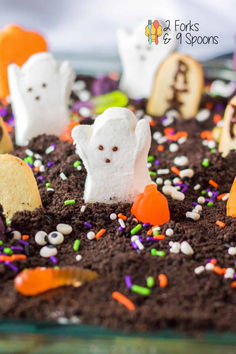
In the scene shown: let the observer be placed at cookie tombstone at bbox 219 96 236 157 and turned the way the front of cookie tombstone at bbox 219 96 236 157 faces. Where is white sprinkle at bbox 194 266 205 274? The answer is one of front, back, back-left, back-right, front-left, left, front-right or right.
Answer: front

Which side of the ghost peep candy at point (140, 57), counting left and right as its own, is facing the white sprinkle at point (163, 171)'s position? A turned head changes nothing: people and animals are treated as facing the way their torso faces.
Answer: front

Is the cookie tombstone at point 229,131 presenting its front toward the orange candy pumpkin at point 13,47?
no

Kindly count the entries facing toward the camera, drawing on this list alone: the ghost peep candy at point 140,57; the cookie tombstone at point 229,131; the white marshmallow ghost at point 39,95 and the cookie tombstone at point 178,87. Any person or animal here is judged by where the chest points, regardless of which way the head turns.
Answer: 4

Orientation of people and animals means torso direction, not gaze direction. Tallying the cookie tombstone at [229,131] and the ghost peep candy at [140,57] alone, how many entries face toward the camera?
2

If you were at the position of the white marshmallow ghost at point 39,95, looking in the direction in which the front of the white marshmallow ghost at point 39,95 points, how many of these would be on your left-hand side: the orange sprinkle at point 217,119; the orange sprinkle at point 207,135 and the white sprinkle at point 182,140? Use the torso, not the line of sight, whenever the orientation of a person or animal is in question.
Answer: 3

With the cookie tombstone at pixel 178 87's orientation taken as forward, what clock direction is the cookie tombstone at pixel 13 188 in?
the cookie tombstone at pixel 13 188 is roughly at 1 o'clock from the cookie tombstone at pixel 178 87.

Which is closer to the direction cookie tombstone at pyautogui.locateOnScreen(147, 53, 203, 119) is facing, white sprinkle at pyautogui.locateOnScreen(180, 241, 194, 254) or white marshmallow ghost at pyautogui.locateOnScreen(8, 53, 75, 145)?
the white sprinkle

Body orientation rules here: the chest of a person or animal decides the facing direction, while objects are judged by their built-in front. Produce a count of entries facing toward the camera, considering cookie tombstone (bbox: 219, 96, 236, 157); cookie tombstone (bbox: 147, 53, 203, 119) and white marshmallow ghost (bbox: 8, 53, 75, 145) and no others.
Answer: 3

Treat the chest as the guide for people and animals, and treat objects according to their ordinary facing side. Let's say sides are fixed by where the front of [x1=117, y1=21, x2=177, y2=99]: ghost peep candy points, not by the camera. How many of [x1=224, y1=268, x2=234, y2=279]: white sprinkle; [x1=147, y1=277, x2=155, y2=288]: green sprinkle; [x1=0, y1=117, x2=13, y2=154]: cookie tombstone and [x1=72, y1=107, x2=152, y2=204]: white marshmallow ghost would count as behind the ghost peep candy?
0

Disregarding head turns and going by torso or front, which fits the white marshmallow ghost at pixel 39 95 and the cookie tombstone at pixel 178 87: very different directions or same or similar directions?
same or similar directions

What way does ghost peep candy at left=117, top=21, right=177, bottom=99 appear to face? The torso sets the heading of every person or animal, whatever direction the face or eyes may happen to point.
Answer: toward the camera

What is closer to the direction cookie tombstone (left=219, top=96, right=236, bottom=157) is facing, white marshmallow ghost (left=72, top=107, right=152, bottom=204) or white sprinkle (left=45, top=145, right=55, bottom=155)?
the white marshmallow ghost

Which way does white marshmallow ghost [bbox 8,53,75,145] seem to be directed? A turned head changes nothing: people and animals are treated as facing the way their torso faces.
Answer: toward the camera

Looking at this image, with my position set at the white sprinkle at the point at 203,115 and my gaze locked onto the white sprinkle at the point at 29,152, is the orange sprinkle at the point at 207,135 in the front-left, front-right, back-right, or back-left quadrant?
front-left

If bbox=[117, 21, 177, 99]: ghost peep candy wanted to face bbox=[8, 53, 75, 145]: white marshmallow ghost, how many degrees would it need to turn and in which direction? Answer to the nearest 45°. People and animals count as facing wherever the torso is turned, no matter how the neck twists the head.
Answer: approximately 45° to its right
